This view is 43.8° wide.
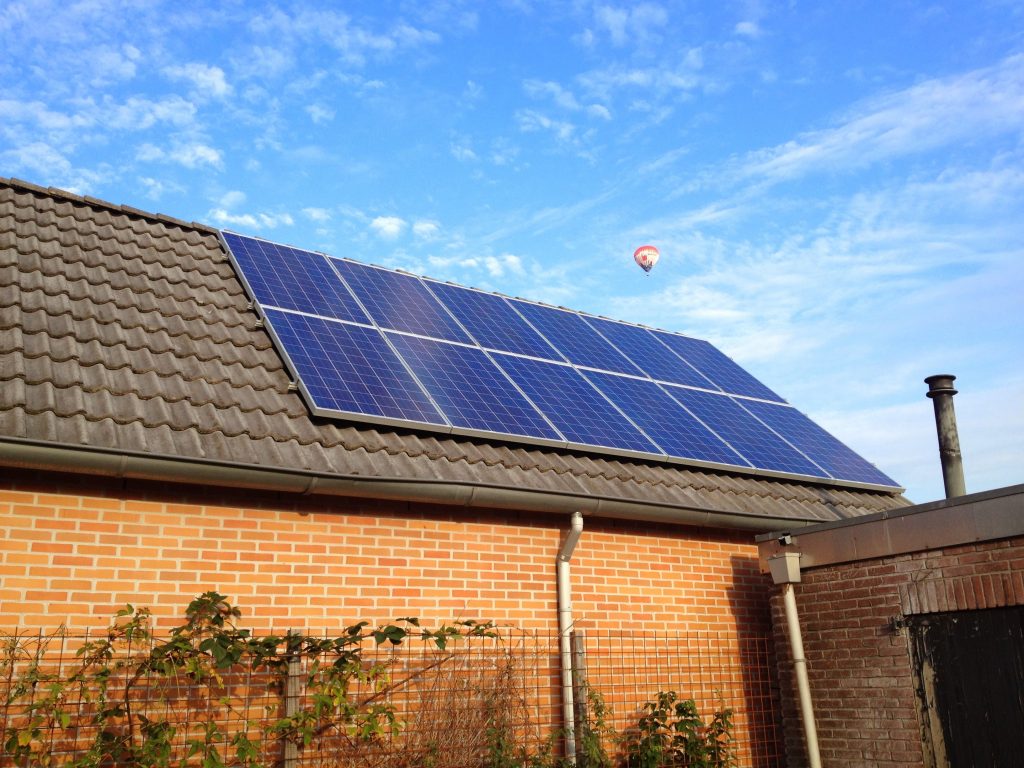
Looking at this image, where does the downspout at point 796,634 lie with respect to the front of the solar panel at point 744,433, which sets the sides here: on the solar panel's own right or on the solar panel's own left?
on the solar panel's own left

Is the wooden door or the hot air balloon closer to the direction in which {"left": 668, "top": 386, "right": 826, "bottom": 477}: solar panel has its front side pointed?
the wooden door
